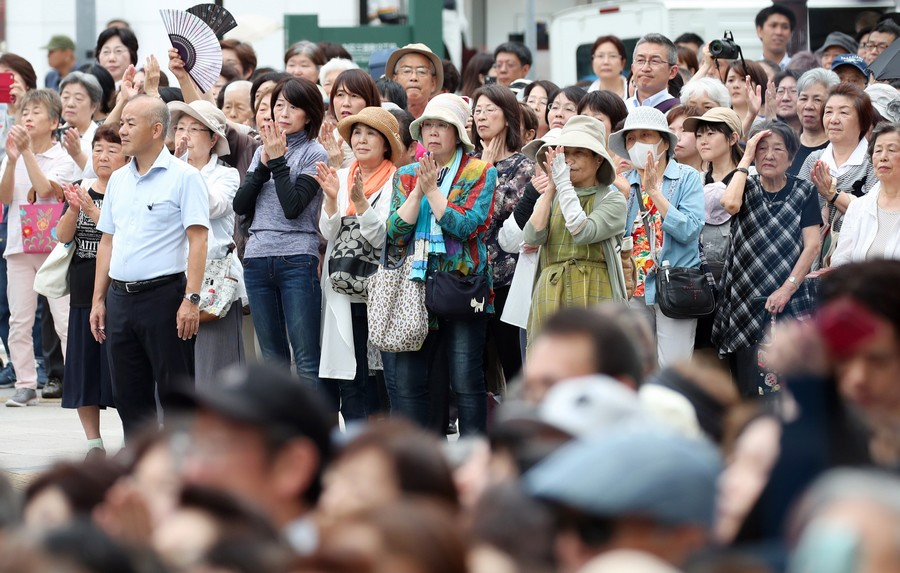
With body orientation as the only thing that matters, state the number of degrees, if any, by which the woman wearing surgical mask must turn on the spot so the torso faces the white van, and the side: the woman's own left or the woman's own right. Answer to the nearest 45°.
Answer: approximately 135° to the woman's own right

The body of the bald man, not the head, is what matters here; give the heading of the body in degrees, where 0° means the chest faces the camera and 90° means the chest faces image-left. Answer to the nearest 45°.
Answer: approximately 45°

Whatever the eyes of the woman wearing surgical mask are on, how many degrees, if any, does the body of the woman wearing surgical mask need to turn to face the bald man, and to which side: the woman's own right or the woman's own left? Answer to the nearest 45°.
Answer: approximately 45° to the woman's own right

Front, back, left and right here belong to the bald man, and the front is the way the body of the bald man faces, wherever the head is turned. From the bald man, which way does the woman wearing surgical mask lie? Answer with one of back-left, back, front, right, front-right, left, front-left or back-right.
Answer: back-left

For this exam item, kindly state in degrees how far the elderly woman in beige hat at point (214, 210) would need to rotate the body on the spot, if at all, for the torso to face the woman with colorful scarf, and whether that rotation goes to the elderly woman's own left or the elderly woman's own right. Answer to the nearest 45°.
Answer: approximately 90° to the elderly woman's own left

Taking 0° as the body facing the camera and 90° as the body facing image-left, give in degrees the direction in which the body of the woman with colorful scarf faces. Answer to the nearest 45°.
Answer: approximately 45°

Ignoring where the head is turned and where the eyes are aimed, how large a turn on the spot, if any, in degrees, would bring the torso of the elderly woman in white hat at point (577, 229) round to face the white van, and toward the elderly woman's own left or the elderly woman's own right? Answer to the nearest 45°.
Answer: approximately 135° to the elderly woman's own right

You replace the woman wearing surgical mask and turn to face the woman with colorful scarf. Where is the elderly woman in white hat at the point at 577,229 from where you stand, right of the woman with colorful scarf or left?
left
